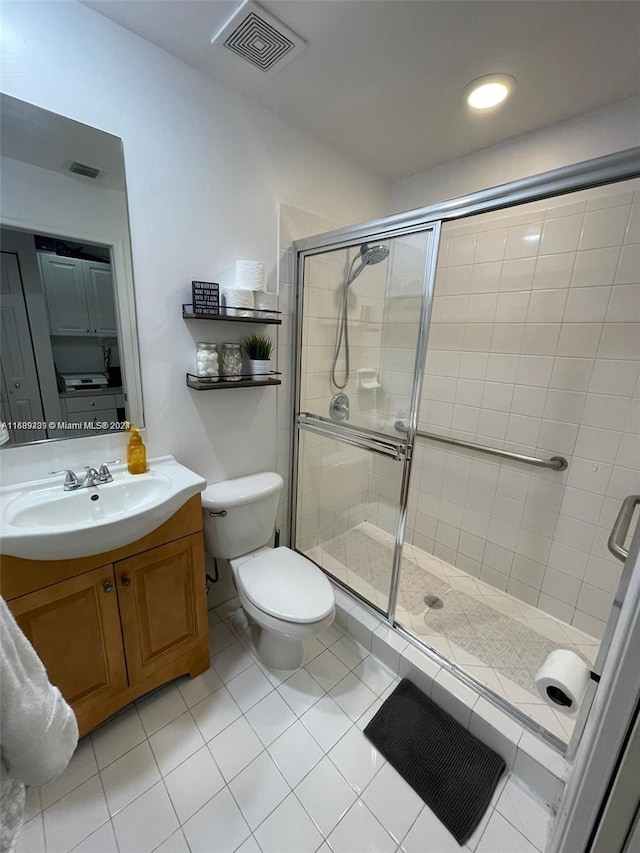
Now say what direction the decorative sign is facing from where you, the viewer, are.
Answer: facing the viewer and to the right of the viewer

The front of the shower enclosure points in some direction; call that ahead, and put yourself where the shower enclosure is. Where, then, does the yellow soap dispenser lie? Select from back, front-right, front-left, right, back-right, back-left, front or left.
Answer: front

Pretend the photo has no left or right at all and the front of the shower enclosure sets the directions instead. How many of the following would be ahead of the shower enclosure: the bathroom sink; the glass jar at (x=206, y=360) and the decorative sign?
3

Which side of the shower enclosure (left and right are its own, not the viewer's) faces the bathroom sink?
front

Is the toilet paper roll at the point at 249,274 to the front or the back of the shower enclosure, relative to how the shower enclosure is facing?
to the front

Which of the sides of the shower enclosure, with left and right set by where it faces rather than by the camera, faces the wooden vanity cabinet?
front

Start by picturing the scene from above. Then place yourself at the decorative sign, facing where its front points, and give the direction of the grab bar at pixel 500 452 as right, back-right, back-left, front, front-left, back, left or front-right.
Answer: front-left

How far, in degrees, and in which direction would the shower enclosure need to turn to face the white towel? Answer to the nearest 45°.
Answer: approximately 45° to its left

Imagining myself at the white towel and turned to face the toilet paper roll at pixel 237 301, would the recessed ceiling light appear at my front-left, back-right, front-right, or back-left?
front-right

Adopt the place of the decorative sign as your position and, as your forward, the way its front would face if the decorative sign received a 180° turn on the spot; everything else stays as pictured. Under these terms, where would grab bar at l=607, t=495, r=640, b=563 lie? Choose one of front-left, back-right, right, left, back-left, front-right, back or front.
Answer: back

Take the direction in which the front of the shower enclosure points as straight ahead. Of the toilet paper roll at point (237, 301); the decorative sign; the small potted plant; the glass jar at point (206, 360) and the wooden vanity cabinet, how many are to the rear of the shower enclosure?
0

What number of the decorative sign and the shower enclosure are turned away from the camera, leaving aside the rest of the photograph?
0

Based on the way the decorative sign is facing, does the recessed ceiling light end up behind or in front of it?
in front

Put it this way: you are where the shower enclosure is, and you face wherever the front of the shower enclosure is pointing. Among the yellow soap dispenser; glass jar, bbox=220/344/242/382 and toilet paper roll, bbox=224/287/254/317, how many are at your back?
0

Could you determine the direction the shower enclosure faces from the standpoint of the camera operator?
facing the viewer and to the left of the viewer
